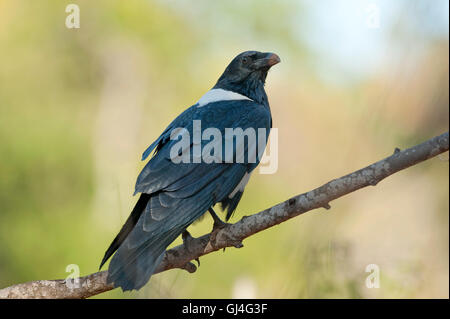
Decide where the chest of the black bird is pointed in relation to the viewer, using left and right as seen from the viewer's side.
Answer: facing away from the viewer and to the right of the viewer
